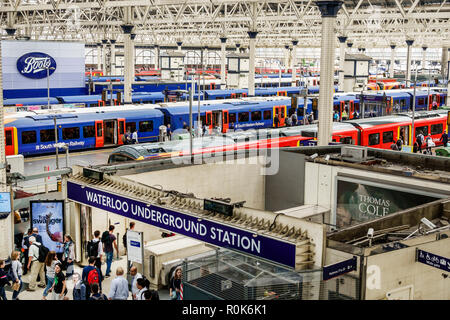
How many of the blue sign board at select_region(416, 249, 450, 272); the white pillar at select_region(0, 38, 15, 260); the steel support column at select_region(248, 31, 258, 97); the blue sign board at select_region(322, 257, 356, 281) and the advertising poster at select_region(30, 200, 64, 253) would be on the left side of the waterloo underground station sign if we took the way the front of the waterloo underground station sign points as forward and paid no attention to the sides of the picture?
2

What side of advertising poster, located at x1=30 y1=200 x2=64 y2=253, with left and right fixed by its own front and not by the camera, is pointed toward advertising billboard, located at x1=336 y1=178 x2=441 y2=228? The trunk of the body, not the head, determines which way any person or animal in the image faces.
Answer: left

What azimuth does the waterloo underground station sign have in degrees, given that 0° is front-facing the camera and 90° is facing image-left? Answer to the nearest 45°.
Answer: approximately 45°

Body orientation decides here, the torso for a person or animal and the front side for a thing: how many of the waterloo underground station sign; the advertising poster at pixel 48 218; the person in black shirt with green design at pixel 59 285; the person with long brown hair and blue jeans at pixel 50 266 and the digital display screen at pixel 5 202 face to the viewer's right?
1

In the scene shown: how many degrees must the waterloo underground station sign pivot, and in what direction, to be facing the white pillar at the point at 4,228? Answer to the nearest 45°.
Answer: approximately 90° to its right

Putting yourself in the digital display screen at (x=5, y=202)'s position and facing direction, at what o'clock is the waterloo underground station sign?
The waterloo underground station sign is roughly at 11 o'clock from the digital display screen.

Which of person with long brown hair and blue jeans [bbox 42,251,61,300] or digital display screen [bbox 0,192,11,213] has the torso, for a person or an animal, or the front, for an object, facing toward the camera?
the digital display screen

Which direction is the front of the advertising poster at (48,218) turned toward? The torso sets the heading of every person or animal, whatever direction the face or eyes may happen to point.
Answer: toward the camera

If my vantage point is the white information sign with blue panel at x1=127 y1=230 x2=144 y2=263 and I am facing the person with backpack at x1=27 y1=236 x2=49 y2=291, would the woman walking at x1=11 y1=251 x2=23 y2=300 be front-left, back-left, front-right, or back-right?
front-left

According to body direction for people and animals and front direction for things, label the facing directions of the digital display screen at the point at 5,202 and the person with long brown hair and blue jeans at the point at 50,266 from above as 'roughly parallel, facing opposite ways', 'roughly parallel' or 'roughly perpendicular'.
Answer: roughly perpendicular

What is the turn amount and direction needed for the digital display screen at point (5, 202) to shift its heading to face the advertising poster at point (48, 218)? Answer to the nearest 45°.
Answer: approximately 45° to its left

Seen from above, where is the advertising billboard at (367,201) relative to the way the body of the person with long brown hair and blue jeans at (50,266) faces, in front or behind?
in front
